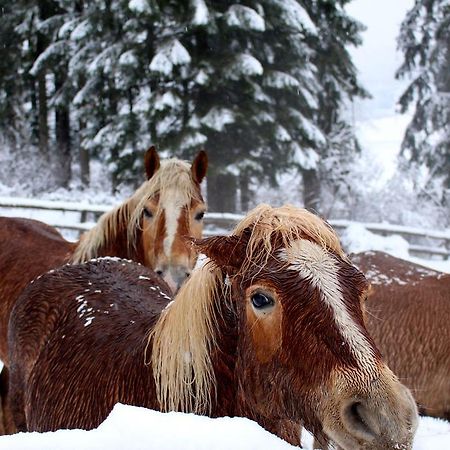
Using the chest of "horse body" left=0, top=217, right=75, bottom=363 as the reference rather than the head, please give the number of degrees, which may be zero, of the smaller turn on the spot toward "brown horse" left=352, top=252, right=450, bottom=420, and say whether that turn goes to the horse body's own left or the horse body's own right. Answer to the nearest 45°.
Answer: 0° — it already faces it

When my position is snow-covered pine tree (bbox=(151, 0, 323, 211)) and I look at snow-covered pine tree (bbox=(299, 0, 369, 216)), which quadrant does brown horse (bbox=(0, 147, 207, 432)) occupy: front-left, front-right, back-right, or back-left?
back-right

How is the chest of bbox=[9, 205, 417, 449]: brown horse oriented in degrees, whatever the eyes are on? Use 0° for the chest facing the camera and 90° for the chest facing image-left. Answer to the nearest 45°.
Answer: approximately 315°

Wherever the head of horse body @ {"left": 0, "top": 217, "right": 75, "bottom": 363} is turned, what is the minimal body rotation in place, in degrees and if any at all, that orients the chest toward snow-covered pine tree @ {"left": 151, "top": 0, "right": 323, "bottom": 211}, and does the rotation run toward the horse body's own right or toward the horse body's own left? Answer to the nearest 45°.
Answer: approximately 45° to the horse body's own left

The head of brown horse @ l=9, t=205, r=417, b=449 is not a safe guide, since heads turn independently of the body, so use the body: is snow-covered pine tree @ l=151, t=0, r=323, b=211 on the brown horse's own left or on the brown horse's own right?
on the brown horse's own left

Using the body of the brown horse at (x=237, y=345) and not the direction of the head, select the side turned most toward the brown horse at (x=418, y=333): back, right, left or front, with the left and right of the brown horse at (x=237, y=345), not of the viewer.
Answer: left

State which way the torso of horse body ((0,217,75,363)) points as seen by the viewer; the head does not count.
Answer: to the viewer's right

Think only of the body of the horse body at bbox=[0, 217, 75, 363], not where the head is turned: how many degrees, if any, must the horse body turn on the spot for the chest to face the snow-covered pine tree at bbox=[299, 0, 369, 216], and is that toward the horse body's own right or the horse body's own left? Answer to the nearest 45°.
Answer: approximately 45° to the horse body's own left

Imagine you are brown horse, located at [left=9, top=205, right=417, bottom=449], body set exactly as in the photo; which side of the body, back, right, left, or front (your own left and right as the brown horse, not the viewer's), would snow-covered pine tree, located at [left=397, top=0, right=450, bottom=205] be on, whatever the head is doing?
left

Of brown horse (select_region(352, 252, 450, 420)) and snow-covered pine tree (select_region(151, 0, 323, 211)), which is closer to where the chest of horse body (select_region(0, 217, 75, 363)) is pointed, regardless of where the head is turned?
the brown horse

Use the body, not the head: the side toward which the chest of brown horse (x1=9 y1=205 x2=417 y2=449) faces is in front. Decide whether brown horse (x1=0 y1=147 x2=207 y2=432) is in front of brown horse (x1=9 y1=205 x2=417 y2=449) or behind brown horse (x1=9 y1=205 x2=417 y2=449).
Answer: behind
